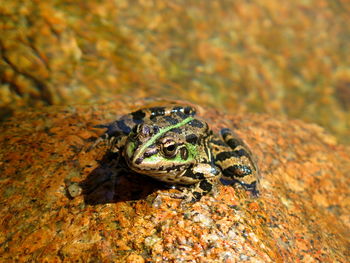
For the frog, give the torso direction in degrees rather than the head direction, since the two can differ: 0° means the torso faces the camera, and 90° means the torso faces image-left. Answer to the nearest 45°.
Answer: approximately 45°
